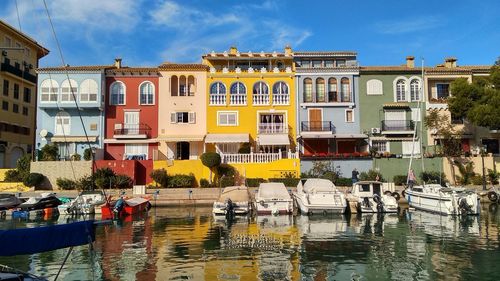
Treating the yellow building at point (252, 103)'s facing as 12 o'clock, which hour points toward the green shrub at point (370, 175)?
The green shrub is roughly at 10 o'clock from the yellow building.

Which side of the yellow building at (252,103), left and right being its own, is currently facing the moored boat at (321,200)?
front

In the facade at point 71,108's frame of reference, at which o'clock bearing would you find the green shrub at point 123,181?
The green shrub is roughly at 11 o'clock from the facade.

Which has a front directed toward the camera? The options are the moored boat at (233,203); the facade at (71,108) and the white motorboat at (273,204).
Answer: the facade

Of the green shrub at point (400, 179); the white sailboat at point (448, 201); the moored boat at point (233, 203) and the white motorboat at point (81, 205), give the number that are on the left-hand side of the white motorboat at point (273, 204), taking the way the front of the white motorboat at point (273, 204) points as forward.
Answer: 2

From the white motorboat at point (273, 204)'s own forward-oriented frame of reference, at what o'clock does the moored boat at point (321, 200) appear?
The moored boat is roughly at 3 o'clock from the white motorboat.

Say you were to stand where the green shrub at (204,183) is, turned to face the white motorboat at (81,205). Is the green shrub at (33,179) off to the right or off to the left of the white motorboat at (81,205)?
right

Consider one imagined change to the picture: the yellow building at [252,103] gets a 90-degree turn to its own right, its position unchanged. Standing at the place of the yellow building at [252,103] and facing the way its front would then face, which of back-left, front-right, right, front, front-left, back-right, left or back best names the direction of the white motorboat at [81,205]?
front-left

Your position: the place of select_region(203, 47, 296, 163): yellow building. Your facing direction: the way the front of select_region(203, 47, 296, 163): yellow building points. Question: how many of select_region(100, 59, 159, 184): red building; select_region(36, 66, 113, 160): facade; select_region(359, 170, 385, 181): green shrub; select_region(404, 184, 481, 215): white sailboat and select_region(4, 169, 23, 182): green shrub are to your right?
3

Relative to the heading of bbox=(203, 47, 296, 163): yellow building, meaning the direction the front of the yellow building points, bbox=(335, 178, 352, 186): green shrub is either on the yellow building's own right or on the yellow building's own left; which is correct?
on the yellow building's own left

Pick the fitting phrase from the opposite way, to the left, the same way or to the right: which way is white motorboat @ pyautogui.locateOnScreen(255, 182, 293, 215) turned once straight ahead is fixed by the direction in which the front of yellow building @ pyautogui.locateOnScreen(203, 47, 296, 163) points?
the opposite way

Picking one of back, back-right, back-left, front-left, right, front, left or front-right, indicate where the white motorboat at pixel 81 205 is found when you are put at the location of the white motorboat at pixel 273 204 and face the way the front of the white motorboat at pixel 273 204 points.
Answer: left
